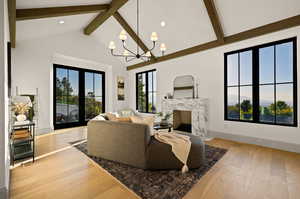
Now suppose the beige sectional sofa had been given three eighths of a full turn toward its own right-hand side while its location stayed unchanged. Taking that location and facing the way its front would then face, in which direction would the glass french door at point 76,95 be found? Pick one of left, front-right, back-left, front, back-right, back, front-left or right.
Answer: back-right

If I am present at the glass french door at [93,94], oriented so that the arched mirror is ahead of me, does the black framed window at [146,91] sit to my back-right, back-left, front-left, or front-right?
front-left

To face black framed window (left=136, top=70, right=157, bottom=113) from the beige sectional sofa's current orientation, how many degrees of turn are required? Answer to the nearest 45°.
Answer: approximately 45° to its left

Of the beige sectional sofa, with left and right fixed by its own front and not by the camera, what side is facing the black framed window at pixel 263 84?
front

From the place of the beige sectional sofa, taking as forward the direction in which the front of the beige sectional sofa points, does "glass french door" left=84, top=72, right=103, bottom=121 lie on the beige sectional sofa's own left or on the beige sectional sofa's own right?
on the beige sectional sofa's own left

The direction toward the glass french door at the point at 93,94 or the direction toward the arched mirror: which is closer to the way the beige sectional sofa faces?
the arched mirror

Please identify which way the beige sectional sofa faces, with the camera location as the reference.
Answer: facing away from the viewer and to the right of the viewer

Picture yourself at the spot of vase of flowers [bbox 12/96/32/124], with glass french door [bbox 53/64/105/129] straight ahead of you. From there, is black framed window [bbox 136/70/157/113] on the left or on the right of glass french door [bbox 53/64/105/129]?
right

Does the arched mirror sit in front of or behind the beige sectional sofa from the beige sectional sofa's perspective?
in front

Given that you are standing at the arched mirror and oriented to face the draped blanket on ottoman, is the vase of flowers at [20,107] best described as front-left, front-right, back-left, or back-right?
front-right

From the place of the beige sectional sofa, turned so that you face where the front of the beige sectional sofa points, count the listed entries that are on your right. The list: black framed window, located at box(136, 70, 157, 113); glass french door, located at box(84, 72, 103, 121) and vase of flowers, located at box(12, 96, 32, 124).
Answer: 0

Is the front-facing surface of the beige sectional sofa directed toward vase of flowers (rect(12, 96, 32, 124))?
no

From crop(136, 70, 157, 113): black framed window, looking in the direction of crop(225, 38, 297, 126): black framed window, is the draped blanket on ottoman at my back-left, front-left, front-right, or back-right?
front-right

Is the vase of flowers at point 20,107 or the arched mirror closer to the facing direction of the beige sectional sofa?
the arched mirror

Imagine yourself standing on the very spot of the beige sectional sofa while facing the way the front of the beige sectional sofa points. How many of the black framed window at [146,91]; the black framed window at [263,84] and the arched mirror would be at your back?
0
